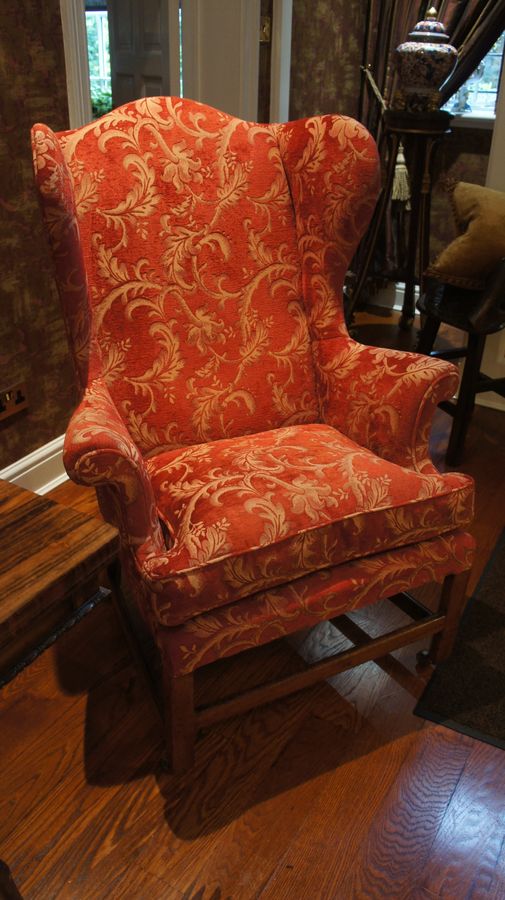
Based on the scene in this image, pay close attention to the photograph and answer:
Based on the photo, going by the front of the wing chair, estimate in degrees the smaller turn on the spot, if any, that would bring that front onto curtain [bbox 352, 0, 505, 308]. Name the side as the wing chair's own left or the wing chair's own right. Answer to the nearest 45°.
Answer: approximately 135° to the wing chair's own left

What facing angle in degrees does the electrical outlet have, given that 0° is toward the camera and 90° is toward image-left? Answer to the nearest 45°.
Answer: approximately 315°

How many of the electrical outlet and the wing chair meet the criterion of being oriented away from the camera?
0

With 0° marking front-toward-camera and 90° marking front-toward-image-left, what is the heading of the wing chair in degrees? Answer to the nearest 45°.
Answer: approximately 315°

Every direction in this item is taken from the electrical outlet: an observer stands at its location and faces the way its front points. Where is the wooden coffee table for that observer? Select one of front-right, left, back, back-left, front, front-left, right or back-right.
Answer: front-right

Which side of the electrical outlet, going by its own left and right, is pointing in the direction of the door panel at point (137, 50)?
left
